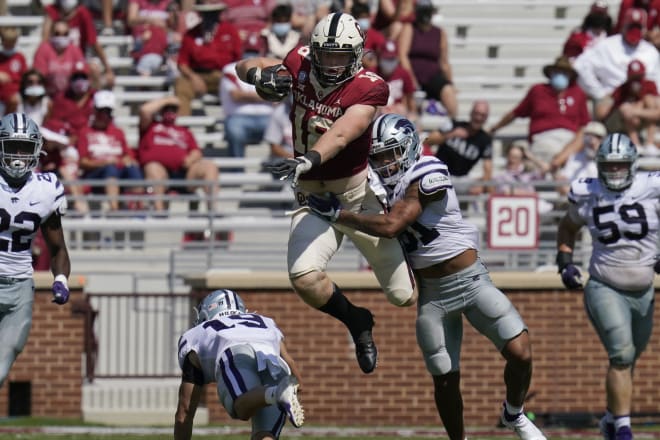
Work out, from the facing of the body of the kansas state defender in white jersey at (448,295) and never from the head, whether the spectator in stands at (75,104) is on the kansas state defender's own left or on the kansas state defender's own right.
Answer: on the kansas state defender's own right

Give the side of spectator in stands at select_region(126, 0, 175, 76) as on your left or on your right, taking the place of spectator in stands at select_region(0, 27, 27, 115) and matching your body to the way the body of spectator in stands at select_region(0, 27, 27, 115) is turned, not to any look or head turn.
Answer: on your left

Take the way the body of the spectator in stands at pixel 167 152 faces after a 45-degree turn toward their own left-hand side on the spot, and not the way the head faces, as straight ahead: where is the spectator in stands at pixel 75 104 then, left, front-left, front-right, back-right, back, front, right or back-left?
back

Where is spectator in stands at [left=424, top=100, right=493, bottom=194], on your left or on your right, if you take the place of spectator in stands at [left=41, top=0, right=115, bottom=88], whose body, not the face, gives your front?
on your left

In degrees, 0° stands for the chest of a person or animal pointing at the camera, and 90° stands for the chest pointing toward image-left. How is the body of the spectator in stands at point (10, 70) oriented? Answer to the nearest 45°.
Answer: approximately 0°

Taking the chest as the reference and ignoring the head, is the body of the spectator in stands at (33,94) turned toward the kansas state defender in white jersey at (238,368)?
yes

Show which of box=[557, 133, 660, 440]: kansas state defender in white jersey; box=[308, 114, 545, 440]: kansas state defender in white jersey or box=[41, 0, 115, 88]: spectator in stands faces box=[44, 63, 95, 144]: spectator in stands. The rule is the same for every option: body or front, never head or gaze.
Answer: box=[41, 0, 115, 88]: spectator in stands

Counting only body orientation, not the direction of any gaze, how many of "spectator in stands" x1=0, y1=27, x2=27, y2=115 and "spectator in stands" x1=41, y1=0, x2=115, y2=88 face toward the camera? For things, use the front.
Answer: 2

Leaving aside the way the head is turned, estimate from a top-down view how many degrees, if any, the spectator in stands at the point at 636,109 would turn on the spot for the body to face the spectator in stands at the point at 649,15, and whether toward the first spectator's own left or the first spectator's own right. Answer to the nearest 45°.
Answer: approximately 180°

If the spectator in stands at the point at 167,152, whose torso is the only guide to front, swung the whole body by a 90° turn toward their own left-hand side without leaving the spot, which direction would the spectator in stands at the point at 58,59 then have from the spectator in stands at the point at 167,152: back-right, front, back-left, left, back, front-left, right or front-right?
back-left

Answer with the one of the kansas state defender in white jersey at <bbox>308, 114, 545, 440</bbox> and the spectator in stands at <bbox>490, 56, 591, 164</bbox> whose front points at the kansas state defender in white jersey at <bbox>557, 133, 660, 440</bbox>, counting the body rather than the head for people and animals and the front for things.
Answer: the spectator in stands
